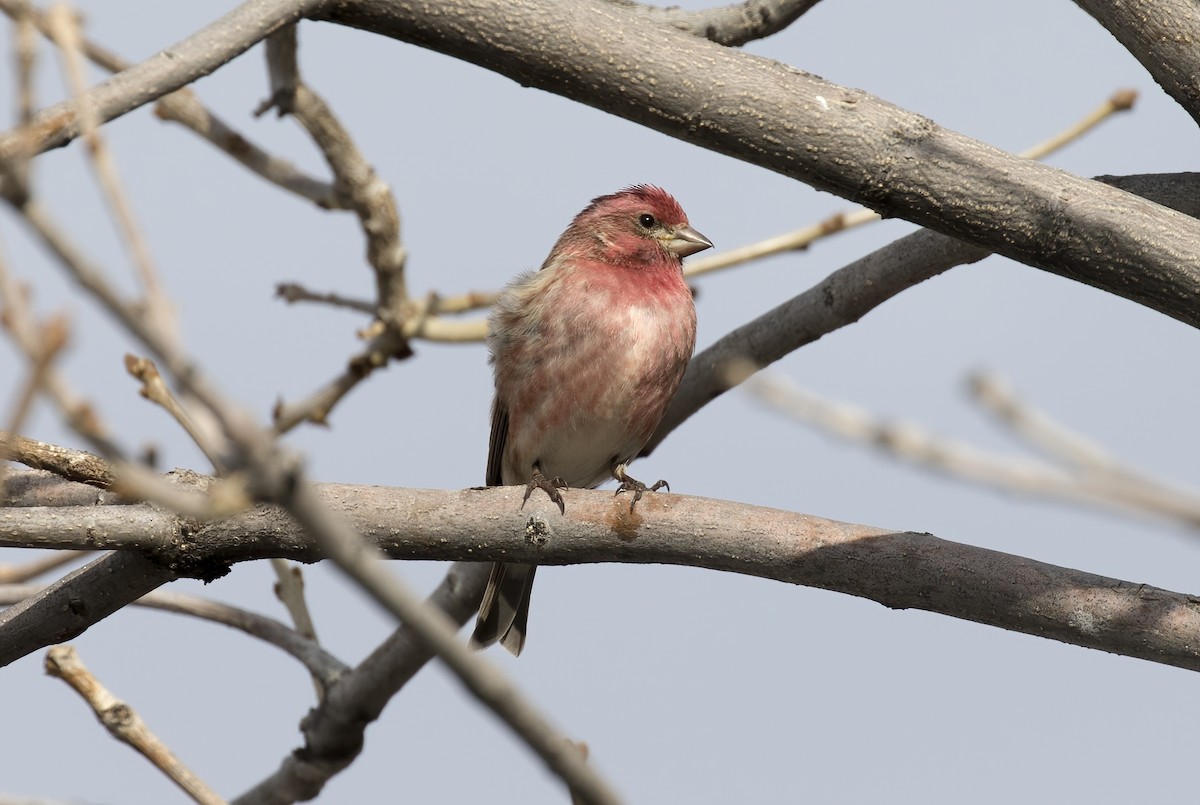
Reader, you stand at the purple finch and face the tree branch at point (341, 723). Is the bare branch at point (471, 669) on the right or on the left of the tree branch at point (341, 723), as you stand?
left

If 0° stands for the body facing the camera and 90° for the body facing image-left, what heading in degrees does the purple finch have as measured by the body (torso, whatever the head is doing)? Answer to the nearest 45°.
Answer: approximately 315°

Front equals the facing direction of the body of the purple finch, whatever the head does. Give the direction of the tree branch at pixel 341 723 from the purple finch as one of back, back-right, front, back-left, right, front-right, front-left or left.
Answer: right

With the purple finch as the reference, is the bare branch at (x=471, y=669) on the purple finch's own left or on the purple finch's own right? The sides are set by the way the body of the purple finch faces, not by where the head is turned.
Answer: on the purple finch's own right

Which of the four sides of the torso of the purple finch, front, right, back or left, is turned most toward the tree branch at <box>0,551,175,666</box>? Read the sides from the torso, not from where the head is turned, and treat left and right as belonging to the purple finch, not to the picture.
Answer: right
